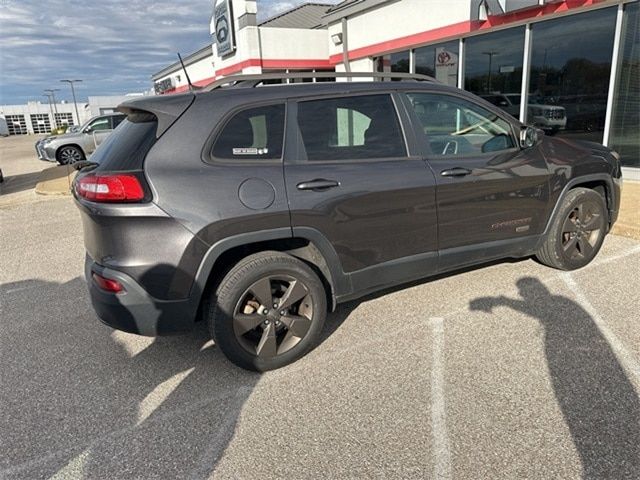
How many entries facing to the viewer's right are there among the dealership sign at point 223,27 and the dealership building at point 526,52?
0

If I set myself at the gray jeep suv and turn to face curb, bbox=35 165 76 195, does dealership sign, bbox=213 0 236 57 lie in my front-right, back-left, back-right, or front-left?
front-right

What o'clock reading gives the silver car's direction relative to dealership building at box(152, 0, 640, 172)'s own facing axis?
The silver car is roughly at 2 o'clock from the dealership building.

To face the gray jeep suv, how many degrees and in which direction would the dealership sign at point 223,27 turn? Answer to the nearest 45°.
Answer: approximately 45° to its left

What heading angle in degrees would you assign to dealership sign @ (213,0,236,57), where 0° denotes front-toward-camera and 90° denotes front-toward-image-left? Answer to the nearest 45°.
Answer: approximately 45°

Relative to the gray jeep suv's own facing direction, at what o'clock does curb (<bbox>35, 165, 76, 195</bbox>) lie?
The curb is roughly at 9 o'clock from the gray jeep suv.

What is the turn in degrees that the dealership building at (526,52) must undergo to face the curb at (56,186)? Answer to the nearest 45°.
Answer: approximately 45° to its right

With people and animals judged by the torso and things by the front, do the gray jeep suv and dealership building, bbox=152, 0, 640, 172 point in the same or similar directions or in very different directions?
very different directions

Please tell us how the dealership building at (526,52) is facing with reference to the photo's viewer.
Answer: facing the viewer and to the left of the viewer

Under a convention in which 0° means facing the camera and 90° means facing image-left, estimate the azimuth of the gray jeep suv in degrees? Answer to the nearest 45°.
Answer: approximately 225°

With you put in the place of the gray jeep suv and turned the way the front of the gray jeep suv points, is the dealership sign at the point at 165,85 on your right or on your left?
on your left

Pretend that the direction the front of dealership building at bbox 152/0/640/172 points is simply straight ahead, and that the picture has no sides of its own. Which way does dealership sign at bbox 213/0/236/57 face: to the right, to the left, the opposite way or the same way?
the same way

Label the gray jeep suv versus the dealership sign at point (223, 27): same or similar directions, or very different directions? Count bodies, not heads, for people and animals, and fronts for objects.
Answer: very different directions

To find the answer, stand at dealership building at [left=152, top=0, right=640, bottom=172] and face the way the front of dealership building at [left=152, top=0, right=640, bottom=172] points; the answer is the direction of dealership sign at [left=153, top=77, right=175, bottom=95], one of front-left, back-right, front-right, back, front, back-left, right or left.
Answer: right

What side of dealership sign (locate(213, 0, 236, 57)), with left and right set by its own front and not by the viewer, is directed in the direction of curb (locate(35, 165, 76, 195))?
front
